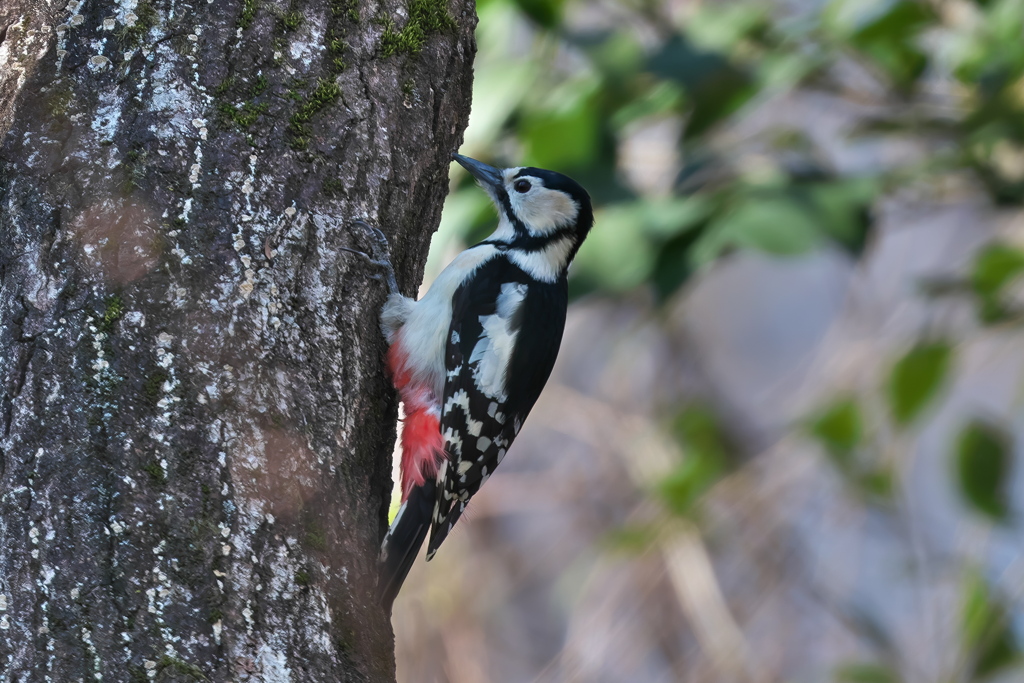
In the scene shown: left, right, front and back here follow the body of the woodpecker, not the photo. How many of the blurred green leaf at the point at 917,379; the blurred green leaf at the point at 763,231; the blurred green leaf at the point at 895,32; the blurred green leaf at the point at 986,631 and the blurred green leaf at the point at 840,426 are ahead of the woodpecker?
0

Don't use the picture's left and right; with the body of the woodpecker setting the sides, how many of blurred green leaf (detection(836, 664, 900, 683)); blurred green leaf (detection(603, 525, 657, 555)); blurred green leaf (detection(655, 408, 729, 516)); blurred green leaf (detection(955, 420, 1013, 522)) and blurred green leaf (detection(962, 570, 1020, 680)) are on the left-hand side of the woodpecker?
0

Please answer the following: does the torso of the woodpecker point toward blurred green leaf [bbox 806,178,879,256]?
no

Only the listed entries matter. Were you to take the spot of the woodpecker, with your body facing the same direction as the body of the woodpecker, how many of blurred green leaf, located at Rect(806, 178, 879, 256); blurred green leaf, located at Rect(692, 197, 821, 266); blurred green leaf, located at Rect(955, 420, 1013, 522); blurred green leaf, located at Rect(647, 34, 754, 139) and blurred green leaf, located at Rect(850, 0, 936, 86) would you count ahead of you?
0

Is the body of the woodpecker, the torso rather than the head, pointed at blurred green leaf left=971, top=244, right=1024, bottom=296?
no

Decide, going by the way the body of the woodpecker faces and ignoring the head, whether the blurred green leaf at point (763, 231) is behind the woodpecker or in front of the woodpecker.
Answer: behind

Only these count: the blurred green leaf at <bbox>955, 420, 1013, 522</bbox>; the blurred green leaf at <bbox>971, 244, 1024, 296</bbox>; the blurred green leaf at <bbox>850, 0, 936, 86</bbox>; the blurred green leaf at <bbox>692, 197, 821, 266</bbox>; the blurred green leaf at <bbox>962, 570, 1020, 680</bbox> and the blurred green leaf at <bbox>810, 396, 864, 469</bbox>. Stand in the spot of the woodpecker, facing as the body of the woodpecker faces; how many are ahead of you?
0

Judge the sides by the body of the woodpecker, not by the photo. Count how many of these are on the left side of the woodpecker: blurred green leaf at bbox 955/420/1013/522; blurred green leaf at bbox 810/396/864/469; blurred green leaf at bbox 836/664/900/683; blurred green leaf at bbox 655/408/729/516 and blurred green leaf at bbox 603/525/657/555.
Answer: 0

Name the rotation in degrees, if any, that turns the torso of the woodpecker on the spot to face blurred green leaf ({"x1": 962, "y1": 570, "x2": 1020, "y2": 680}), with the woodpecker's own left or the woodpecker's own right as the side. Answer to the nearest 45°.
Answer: approximately 135° to the woodpecker's own right

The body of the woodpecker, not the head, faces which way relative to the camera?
to the viewer's left

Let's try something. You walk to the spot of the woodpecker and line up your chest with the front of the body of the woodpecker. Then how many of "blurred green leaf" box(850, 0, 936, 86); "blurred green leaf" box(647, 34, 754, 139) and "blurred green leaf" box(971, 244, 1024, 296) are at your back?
3

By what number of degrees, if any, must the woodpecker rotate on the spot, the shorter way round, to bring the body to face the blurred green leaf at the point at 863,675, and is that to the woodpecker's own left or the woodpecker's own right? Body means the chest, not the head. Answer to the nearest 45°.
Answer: approximately 135° to the woodpecker's own right
